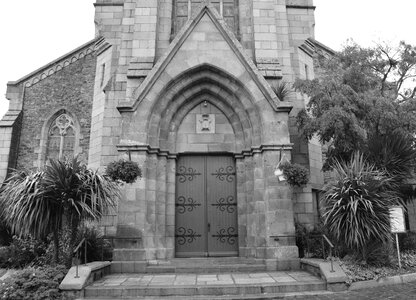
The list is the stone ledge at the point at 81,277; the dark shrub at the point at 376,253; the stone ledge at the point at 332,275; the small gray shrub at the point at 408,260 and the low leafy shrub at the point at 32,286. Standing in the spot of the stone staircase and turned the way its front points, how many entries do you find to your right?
2

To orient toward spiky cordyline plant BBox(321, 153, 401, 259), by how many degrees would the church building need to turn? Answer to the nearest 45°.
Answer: approximately 45° to its left

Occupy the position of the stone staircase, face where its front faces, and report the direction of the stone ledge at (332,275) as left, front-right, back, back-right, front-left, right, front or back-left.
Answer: left

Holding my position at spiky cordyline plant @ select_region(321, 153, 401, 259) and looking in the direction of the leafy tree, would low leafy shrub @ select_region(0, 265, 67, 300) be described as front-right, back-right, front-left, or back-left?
back-left

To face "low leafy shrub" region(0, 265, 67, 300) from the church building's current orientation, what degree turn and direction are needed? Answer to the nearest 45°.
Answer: approximately 45° to its right

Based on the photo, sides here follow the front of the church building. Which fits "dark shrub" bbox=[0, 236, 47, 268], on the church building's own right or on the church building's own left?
on the church building's own right

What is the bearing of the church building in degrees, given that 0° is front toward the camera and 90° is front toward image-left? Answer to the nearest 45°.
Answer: approximately 0°

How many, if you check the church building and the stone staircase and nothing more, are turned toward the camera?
2

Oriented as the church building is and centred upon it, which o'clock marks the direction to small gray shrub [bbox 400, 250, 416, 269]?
The small gray shrub is roughly at 10 o'clock from the church building.

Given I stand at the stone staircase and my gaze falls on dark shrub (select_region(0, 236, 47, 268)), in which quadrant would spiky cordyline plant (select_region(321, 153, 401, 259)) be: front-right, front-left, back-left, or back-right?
back-right

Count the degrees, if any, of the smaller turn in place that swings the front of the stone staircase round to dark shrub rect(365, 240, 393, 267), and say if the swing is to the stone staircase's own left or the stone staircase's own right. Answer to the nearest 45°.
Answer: approximately 90° to the stone staircase's own left

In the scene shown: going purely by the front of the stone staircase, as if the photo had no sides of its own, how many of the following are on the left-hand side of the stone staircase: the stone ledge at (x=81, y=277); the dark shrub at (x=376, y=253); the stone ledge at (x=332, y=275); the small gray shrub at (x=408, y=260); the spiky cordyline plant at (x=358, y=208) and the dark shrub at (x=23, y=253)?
4
